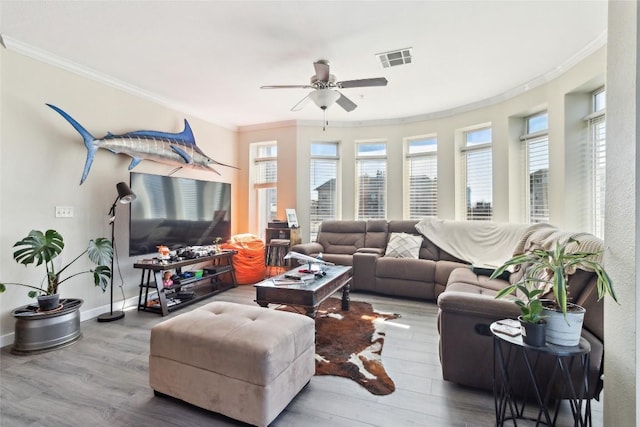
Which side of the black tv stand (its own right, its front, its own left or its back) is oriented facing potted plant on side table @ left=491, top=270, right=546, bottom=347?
front

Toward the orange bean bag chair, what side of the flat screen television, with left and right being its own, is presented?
left

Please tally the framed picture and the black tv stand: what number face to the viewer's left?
0

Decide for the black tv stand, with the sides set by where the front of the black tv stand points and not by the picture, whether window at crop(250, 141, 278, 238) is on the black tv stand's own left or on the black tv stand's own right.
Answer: on the black tv stand's own left

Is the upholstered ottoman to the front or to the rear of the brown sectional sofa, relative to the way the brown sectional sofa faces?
to the front

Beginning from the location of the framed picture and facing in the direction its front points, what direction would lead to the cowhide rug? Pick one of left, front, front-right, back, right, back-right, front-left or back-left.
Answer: front

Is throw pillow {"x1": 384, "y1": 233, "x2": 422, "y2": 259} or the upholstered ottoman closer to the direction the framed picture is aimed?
the upholstered ottoman

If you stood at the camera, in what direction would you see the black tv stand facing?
facing the viewer and to the right of the viewer

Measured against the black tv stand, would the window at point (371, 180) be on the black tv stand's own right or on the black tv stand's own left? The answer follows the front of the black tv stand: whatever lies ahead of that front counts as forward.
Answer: on the black tv stand's own left

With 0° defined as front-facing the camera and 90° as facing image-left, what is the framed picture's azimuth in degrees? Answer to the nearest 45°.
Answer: approximately 0°

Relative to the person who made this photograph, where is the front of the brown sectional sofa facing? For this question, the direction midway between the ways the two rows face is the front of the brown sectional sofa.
facing the viewer and to the left of the viewer

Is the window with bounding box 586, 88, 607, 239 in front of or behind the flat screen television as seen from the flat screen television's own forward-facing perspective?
in front

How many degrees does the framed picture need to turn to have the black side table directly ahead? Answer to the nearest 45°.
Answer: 0° — it already faces it

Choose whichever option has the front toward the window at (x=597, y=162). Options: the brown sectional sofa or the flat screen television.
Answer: the flat screen television

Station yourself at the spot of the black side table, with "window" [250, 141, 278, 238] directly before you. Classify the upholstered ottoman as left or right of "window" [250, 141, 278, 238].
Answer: left
